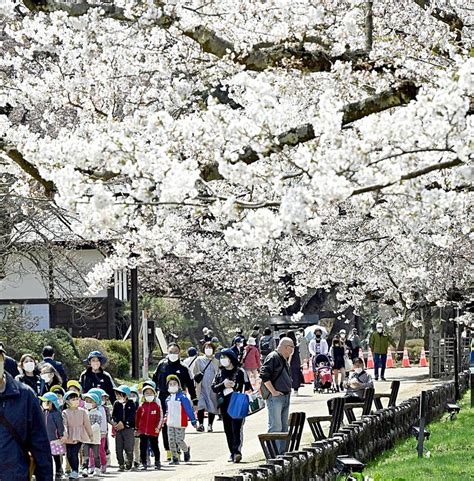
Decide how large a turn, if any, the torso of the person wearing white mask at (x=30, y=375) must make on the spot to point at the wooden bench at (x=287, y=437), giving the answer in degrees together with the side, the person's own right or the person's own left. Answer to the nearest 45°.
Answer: approximately 45° to the person's own left

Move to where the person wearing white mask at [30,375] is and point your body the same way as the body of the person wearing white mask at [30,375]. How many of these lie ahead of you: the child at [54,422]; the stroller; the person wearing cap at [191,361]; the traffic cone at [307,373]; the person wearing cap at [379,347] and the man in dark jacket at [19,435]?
2

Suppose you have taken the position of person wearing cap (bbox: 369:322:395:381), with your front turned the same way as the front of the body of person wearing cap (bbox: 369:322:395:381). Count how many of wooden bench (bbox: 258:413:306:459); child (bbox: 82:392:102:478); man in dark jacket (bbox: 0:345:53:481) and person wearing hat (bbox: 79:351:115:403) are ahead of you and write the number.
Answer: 4

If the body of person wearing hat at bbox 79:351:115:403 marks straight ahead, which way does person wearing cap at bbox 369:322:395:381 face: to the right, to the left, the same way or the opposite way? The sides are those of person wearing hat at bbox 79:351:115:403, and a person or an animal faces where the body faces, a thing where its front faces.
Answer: the same way

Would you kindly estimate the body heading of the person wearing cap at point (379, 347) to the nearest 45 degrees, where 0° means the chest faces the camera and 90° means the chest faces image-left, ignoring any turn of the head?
approximately 0°

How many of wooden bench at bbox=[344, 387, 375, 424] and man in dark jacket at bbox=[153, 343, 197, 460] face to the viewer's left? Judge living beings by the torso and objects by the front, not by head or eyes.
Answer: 1

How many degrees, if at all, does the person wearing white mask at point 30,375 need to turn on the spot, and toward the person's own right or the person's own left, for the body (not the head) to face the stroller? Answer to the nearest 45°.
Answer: approximately 135° to the person's own left

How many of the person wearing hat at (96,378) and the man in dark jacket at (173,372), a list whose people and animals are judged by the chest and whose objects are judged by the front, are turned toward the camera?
2

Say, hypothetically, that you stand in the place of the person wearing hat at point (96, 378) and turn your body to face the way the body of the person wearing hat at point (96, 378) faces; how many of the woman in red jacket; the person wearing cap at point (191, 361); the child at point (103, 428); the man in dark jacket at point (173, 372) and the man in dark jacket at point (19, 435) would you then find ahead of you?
2

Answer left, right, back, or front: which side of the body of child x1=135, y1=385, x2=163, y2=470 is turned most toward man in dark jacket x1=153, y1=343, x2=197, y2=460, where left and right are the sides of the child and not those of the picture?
back

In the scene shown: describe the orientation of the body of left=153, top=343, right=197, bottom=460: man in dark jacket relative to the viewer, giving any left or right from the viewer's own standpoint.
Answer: facing the viewer

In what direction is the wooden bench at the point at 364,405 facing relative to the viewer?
to the viewer's left

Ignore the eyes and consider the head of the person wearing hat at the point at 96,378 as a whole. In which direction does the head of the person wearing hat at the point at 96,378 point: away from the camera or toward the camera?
toward the camera

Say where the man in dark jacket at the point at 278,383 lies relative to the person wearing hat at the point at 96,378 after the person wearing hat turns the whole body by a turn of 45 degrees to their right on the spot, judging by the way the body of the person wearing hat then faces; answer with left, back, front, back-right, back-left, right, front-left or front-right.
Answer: left

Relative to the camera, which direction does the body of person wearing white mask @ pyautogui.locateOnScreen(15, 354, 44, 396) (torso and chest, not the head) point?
toward the camera

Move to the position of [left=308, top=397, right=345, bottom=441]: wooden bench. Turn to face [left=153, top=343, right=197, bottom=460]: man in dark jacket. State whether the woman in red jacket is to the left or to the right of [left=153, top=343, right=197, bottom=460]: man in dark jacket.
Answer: right
